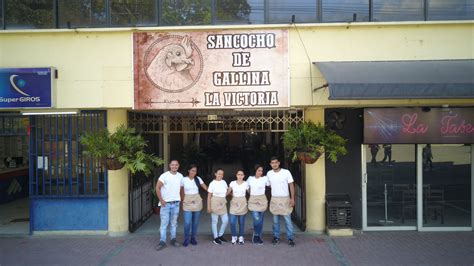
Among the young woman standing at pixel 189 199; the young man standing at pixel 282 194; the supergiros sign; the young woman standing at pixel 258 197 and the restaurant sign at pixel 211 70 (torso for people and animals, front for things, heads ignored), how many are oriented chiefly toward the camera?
5

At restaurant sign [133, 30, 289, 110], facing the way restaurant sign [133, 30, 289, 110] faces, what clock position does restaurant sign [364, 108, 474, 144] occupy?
restaurant sign [364, 108, 474, 144] is roughly at 9 o'clock from restaurant sign [133, 30, 289, 110].

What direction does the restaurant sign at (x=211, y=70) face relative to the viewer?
toward the camera

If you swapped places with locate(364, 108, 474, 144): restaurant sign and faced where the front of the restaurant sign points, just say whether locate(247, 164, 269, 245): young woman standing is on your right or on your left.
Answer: on your right

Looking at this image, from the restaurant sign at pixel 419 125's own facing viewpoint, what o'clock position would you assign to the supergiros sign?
The supergiros sign is roughly at 2 o'clock from the restaurant sign.

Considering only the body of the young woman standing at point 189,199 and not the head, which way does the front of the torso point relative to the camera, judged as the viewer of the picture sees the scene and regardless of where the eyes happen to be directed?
toward the camera

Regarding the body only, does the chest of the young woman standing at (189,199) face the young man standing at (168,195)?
no

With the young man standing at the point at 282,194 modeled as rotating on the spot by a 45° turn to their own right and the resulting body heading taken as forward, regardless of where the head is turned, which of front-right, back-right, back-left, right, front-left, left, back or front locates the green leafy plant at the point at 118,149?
front-right

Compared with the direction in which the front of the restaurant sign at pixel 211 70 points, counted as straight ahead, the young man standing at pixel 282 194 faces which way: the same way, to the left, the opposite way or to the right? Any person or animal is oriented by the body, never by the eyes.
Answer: the same way

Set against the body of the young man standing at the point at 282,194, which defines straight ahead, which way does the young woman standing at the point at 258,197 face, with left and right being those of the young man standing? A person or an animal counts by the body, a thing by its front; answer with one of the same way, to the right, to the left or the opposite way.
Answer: the same way

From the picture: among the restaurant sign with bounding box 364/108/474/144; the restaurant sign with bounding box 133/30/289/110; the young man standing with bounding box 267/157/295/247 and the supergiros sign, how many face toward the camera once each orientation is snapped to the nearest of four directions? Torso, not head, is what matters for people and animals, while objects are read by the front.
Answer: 4

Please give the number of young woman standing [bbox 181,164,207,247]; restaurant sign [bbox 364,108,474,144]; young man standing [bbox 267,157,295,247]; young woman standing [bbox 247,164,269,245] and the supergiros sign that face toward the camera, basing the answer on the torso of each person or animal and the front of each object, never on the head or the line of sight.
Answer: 5

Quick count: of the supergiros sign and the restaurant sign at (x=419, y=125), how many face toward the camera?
2

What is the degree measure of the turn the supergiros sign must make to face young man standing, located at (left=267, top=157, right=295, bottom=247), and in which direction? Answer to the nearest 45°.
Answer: approximately 45° to its left

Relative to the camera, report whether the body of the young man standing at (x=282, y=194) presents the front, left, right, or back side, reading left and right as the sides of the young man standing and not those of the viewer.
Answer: front
